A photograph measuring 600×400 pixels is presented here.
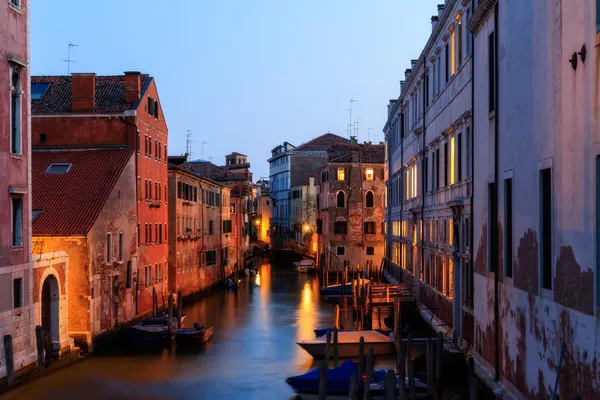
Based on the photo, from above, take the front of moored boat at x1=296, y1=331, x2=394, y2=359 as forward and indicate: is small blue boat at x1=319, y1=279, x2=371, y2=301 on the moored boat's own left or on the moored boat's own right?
on the moored boat's own right

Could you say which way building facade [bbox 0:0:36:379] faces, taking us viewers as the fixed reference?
facing to the right of the viewer

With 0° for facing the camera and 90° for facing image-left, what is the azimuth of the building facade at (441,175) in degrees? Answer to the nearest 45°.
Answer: approximately 90°

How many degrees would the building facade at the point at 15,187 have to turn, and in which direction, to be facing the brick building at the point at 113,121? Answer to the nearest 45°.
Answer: approximately 90° to its left

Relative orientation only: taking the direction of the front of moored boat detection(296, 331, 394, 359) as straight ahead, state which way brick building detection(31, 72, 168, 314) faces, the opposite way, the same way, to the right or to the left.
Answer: the opposite way

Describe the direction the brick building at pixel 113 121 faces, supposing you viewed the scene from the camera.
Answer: facing to the right of the viewer

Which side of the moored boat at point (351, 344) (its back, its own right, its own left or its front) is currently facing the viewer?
left

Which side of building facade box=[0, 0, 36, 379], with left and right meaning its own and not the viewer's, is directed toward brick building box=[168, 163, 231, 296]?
left

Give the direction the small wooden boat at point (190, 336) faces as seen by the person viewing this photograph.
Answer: facing to the right of the viewer

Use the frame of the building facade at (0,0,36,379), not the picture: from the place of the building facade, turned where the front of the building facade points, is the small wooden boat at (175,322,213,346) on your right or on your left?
on your left
